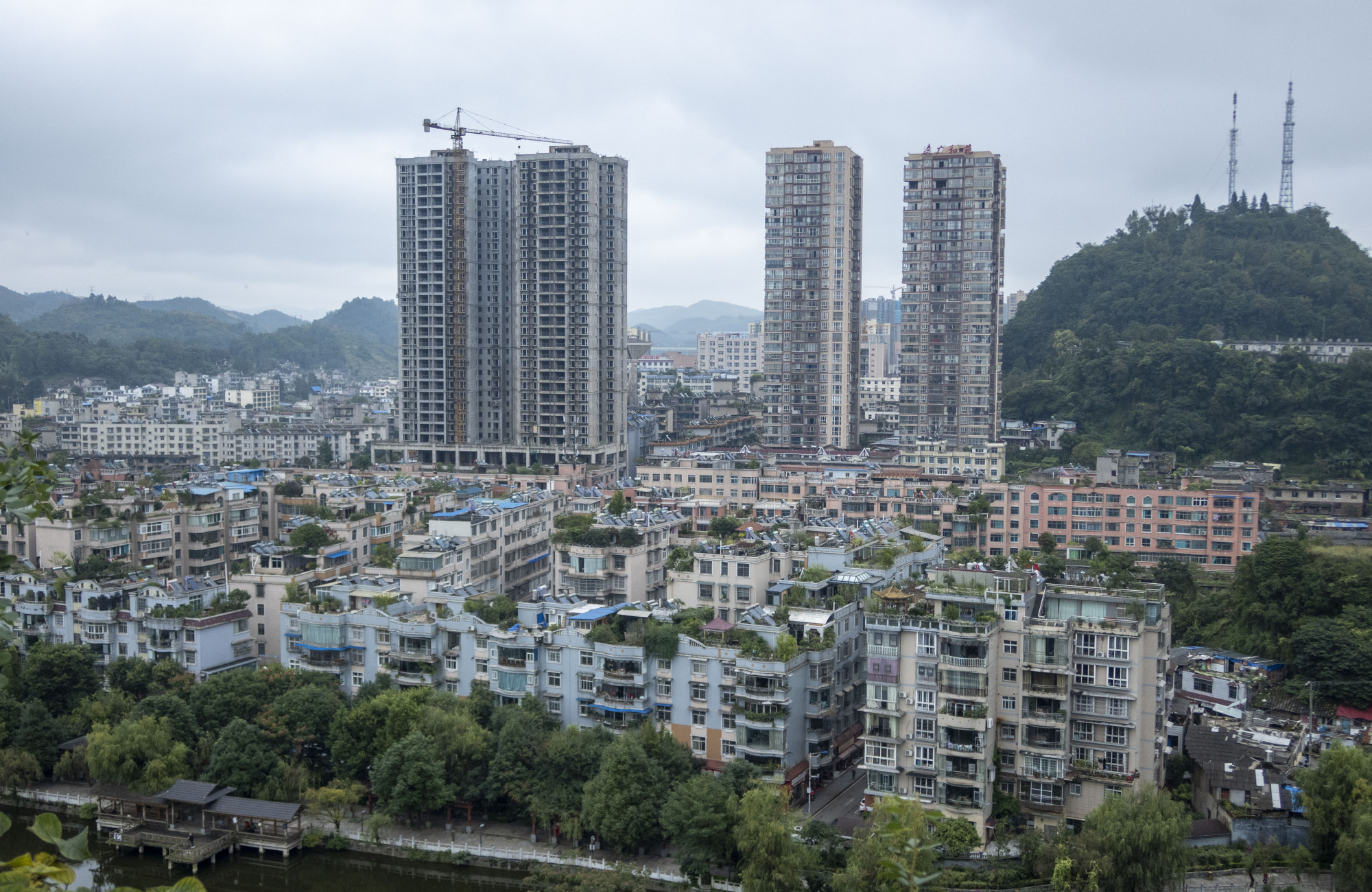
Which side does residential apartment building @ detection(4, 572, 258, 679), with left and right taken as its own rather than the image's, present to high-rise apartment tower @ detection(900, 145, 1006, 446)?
back

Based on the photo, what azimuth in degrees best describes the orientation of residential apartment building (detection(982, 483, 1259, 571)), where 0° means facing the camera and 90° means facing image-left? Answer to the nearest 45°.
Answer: approximately 0°

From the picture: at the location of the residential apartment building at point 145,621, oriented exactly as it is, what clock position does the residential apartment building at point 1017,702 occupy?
the residential apartment building at point 1017,702 is roughly at 9 o'clock from the residential apartment building at point 145,621.

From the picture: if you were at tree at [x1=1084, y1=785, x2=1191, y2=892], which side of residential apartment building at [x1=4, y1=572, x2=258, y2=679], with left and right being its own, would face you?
left

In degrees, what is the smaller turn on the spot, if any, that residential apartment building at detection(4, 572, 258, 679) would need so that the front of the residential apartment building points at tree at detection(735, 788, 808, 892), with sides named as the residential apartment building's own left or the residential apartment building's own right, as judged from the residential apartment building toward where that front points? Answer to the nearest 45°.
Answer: approximately 90° to the residential apartment building's own left

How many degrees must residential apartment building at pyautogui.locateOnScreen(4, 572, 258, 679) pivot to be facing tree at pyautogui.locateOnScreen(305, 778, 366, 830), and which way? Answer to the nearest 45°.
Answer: approximately 90° to its left

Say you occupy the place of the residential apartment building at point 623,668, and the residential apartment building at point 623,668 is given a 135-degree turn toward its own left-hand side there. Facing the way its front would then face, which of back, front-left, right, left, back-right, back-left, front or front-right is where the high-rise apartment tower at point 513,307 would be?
left

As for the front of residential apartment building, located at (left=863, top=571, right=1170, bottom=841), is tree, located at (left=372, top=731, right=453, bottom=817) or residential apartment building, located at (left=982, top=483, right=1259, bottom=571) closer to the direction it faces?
the tree

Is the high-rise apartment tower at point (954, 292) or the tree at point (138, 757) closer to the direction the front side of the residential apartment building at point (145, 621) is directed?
the tree
